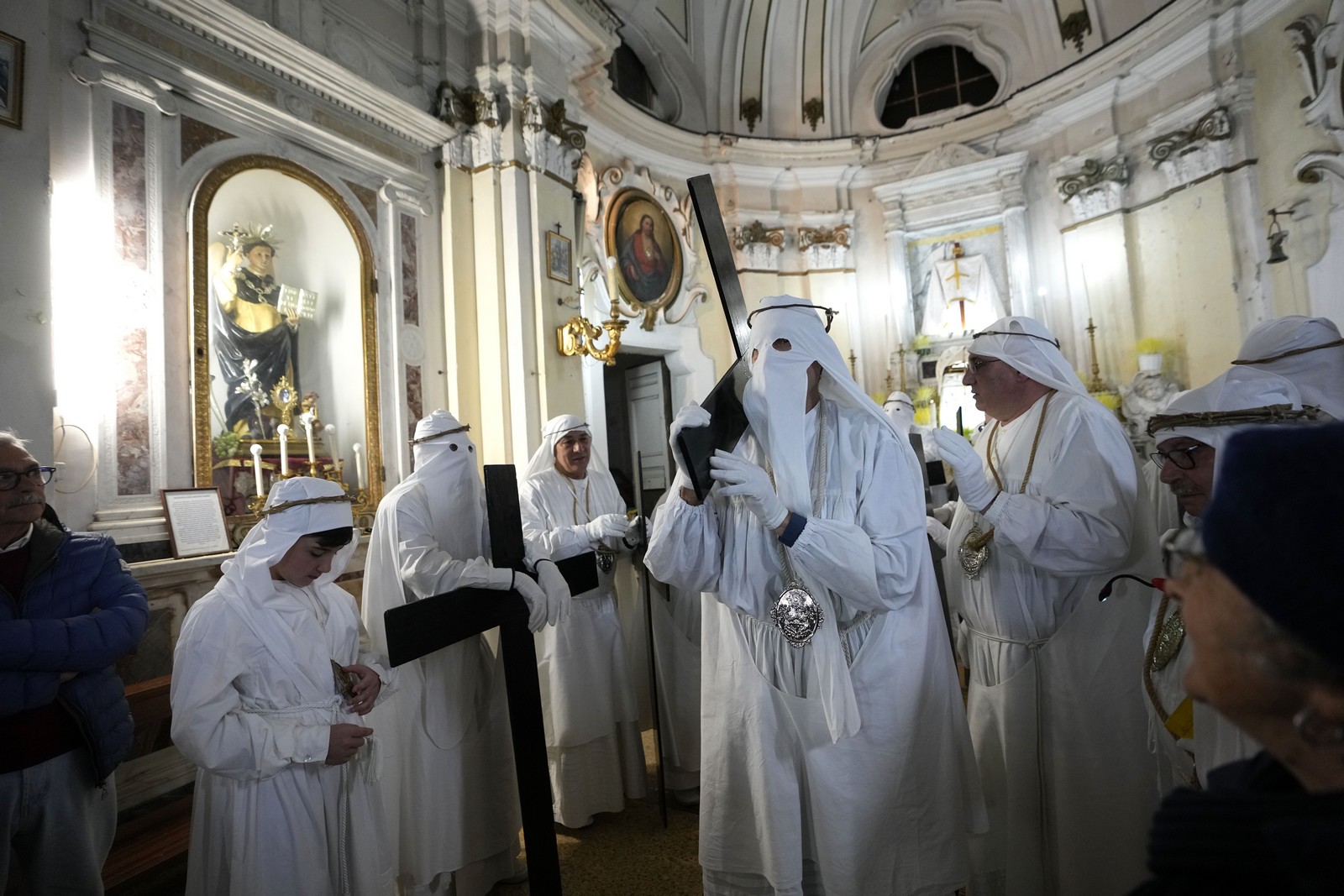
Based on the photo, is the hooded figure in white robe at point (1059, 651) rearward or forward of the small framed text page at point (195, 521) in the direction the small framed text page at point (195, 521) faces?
forward

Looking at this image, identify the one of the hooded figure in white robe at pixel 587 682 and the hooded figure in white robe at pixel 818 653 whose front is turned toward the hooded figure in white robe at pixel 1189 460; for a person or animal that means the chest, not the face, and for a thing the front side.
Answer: the hooded figure in white robe at pixel 587 682

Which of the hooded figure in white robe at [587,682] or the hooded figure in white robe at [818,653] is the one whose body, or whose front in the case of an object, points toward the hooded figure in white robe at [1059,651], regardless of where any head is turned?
the hooded figure in white robe at [587,682]

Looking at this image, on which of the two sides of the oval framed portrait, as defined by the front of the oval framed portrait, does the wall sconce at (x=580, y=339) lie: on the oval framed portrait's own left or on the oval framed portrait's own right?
on the oval framed portrait's own right

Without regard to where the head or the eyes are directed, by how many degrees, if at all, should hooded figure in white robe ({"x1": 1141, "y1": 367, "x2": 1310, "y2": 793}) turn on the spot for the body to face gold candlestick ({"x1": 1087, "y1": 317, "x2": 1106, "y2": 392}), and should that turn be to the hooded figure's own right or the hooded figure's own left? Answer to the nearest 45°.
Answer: approximately 135° to the hooded figure's own right

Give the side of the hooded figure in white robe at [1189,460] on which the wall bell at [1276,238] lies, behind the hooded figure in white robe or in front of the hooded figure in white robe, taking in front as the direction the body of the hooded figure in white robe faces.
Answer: behind

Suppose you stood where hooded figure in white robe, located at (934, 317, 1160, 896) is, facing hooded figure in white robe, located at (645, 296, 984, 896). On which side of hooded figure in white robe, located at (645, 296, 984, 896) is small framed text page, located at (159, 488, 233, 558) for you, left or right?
right

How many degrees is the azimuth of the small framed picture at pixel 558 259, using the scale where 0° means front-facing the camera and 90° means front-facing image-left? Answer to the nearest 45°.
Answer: approximately 315°

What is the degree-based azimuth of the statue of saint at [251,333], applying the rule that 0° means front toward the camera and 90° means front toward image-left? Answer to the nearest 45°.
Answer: approximately 315°

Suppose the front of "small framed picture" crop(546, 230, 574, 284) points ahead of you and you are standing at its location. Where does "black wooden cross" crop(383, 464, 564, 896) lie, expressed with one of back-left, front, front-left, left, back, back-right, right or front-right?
front-right
